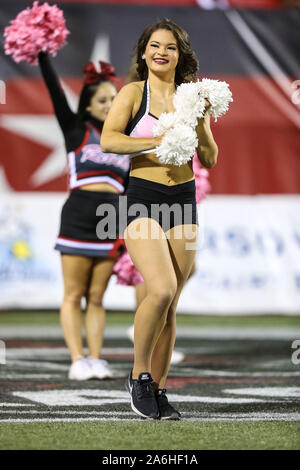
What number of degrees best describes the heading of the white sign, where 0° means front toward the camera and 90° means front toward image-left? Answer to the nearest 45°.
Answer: approximately 0°

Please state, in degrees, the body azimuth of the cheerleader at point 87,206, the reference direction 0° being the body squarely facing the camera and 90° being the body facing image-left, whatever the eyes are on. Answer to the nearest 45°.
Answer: approximately 315°

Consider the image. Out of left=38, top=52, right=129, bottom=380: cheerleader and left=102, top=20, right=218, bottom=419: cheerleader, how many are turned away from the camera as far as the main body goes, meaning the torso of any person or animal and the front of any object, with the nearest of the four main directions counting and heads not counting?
0

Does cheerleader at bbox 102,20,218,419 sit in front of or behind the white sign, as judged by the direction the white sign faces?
in front

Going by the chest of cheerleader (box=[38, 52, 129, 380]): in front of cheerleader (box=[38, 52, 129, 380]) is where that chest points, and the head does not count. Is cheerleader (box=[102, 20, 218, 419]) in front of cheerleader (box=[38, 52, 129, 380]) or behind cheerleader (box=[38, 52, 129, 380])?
in front

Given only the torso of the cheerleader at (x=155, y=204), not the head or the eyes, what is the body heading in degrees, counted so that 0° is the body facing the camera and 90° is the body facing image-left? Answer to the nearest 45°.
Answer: approximately 315°

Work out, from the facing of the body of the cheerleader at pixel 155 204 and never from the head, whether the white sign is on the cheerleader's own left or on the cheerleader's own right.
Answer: on the cheerleader's own left

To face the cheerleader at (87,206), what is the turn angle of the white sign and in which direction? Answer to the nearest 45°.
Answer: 0° — it already faces them
